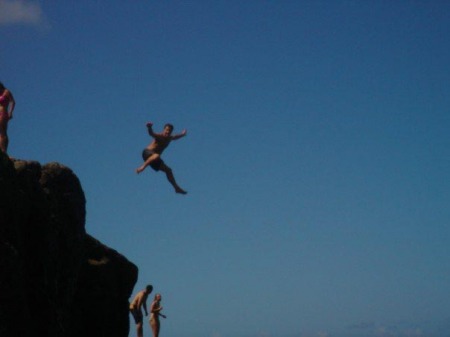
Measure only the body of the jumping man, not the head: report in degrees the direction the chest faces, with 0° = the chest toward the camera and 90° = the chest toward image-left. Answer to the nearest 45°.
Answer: approximately 315°

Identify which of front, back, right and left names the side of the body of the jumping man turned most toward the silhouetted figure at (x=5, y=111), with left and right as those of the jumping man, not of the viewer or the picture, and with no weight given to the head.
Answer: right
